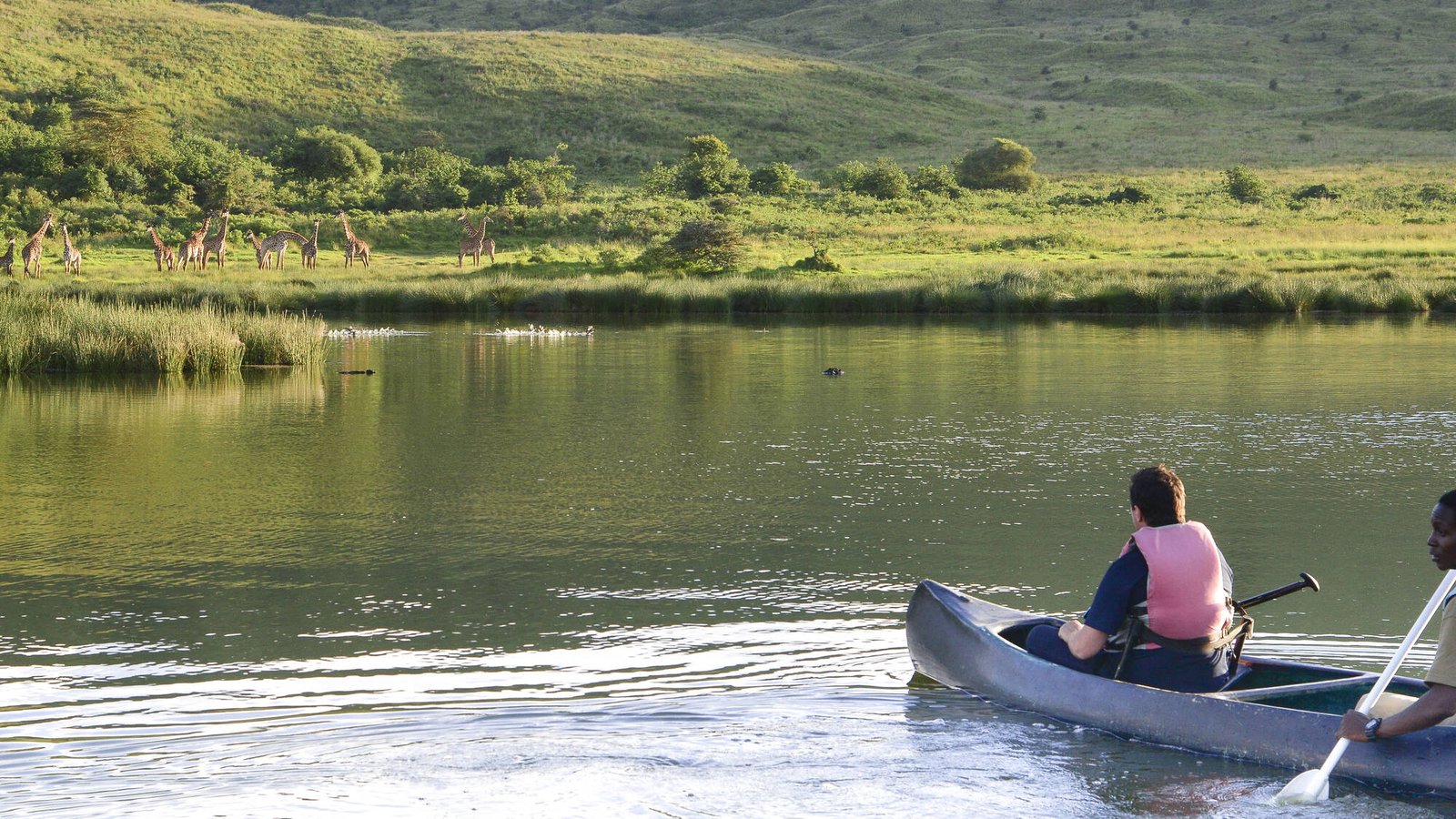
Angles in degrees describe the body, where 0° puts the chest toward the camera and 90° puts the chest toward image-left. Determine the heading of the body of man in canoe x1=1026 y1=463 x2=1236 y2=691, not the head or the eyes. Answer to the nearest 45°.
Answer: approximately 135°

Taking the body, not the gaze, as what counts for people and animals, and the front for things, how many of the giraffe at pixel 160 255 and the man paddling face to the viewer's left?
2

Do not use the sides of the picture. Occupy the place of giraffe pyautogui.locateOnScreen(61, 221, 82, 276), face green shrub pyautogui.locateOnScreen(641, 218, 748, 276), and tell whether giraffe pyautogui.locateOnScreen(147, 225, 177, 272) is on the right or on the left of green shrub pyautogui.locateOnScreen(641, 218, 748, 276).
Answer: left

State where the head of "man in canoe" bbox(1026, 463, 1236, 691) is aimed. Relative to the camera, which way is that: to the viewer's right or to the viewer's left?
to the viewer's left

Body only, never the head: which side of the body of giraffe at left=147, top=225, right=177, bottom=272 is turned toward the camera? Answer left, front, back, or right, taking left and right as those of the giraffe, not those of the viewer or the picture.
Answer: left

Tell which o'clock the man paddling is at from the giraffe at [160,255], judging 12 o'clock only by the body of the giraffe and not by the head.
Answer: The man paddling is roughly at 9 o'clock from the giraffe.

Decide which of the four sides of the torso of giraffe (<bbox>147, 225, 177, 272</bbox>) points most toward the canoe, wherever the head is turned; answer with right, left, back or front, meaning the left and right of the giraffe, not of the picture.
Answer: left

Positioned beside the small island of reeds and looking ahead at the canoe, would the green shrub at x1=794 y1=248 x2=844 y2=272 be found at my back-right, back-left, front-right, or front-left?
back-left

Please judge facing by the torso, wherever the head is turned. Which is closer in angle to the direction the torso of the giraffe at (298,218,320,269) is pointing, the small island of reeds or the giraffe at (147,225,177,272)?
the small island of reeds

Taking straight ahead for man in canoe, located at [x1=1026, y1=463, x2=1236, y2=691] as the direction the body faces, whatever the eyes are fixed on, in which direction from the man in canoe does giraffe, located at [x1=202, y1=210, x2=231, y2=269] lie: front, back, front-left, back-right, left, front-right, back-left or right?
front

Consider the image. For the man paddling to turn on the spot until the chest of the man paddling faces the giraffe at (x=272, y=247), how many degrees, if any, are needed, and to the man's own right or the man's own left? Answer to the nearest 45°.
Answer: approximately 45° to the man's own right

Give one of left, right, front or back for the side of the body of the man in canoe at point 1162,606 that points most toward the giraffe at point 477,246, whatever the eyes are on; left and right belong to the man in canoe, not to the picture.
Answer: front
